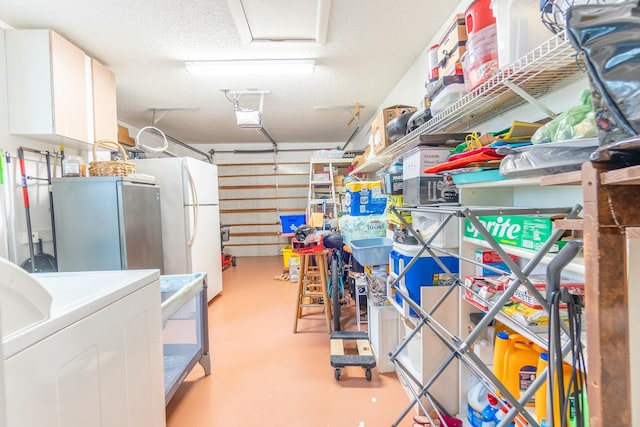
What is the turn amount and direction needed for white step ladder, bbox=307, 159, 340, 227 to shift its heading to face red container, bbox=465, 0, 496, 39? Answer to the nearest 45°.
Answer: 0° — it already faces it

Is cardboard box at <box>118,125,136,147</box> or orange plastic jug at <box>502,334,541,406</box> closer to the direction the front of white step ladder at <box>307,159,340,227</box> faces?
the orange plastic jug

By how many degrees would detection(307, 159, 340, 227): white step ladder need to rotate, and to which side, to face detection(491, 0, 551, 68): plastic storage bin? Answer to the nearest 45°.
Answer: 0° — it already faces it

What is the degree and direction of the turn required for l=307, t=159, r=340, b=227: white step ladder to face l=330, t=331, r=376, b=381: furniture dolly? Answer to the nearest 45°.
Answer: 0° — it already faces it

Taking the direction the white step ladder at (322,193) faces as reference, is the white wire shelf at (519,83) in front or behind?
in front

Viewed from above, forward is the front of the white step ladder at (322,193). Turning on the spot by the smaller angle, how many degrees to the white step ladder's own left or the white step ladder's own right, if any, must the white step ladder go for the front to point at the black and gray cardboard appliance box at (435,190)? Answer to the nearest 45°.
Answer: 0° — it already faces it

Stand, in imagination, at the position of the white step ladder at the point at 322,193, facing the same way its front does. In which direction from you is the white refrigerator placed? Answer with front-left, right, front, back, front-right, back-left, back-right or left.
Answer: front-right

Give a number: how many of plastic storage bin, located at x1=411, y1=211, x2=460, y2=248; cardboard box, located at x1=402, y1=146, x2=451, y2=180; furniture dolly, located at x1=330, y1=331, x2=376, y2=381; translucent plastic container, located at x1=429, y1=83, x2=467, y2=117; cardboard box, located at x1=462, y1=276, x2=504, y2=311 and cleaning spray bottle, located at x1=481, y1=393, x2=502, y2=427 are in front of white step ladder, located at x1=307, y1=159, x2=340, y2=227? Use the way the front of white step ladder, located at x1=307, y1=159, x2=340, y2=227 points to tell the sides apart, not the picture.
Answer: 6

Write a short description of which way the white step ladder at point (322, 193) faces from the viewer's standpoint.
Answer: facing the viewer

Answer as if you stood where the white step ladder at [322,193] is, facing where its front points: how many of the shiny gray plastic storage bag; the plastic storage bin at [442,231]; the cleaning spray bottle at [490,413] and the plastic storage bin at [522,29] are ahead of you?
4

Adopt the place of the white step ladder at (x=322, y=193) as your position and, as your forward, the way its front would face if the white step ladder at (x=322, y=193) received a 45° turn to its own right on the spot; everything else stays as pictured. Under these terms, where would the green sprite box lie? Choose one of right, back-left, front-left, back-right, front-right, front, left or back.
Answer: front-left
